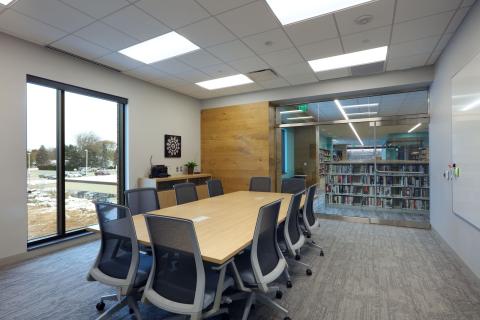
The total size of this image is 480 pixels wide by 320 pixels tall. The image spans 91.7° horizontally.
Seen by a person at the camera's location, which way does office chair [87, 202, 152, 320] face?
facing away from the viewer and to the right of the viewer

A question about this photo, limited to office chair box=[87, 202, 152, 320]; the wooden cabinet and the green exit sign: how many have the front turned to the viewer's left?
0

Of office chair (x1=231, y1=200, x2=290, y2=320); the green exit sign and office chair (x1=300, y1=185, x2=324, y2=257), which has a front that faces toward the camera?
the green exit sign

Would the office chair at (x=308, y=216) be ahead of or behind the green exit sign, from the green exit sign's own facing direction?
ahead

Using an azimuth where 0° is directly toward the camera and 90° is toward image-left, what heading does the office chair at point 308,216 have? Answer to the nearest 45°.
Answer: approximately 90°

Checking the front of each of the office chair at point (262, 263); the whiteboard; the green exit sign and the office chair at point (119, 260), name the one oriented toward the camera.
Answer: the green exit sign

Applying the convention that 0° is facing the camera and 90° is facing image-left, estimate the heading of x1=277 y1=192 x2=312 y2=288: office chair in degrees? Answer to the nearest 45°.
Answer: approximately 135°

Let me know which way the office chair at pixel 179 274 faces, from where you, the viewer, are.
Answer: facing away from the viewer and to the right of the viewer

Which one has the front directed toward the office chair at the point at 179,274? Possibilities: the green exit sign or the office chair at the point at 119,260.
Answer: the green exit sign

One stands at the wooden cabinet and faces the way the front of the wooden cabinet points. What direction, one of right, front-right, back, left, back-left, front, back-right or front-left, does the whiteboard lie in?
front

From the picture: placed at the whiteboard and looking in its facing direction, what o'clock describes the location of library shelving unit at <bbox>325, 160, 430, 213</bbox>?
The library shelving unit is roughly at 2 o'clock from the whiteboard.

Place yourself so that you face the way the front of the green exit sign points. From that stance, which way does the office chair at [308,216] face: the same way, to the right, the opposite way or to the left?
to the right

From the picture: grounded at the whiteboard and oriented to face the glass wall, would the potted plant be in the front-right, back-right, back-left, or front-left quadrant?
front-left

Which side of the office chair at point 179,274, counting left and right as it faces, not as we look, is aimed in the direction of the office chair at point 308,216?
front
